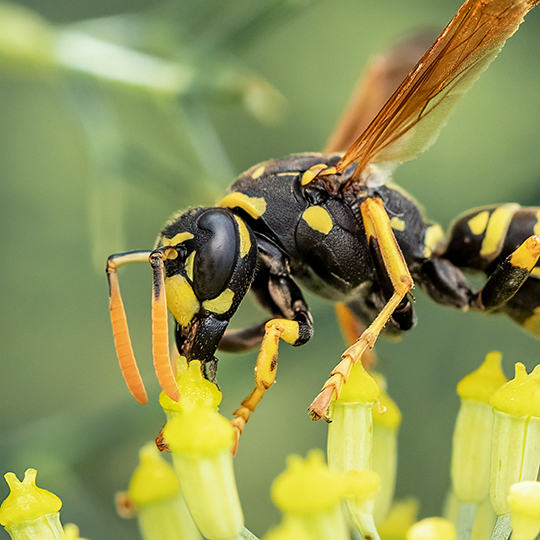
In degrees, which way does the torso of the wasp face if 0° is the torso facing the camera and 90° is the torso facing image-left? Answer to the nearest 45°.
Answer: approximately 90°
